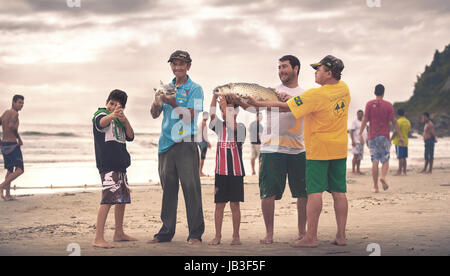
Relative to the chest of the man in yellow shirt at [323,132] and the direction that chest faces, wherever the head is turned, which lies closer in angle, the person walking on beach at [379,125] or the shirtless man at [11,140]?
the shirtless man

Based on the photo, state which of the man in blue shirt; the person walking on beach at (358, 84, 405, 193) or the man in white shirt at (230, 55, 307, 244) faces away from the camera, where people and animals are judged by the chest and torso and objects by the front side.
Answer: the person walking on beach

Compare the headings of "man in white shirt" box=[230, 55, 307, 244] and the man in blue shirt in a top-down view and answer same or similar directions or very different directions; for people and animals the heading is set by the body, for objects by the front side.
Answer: same or similar directions

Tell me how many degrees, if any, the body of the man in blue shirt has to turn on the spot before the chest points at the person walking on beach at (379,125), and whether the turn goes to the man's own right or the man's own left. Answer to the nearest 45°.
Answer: approximately 180°

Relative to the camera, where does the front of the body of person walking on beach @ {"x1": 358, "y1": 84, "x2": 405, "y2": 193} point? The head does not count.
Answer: away from the camera

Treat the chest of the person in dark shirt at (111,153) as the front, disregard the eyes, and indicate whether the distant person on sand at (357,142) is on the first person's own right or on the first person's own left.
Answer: on the first person's own left

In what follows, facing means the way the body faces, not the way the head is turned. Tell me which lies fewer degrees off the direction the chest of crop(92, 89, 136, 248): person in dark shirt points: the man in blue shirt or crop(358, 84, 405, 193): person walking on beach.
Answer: the man in blue shirt

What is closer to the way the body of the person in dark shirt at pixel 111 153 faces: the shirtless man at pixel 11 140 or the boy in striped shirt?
the boy in striped shirt

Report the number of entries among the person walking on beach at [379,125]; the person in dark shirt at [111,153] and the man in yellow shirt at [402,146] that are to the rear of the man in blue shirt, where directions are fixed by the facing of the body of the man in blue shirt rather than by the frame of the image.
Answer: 2

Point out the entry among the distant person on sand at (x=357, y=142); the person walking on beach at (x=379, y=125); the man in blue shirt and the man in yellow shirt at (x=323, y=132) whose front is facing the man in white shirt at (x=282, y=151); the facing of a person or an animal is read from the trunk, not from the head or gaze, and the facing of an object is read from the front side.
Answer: the man in yellow shirt
